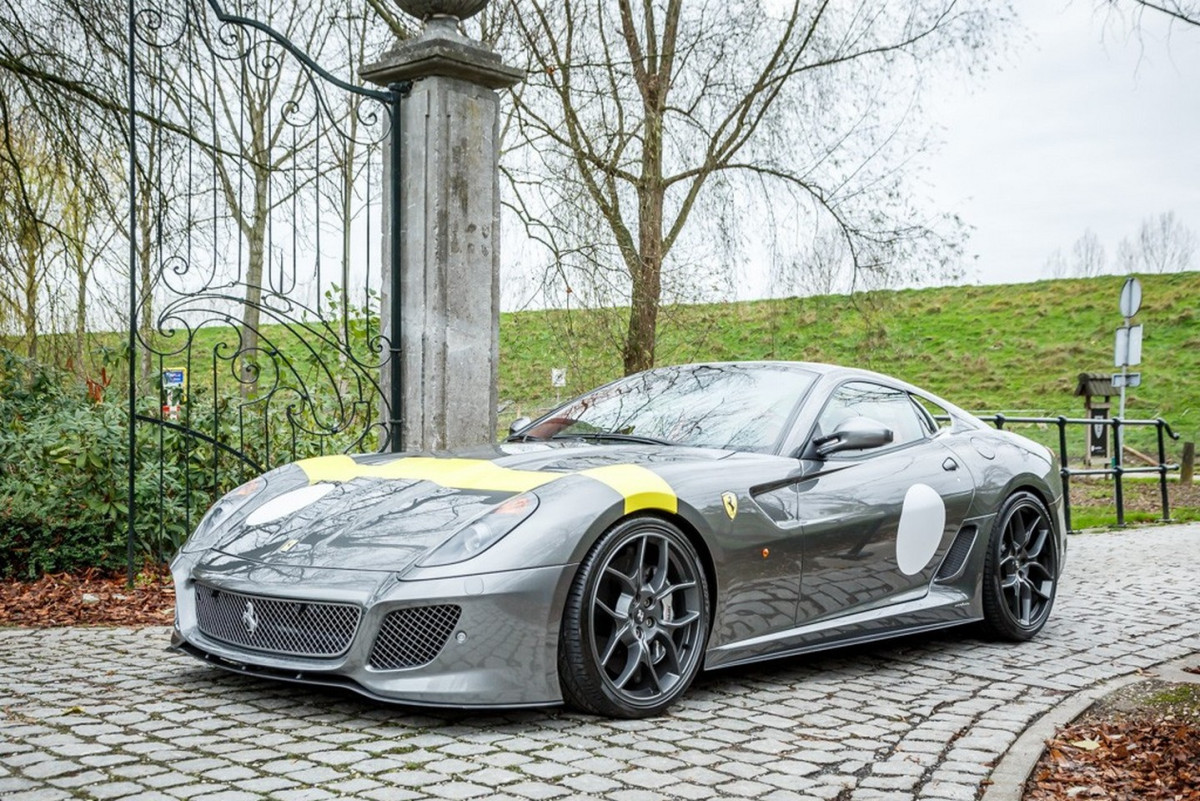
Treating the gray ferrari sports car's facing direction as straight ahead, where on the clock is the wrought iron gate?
The wrought iron gate is roughly at 3 o'clock from the gray ferrari sports car.

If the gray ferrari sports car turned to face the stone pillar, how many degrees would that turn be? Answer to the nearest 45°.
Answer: approximately 135° to its right

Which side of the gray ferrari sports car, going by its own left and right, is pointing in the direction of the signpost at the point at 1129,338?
back

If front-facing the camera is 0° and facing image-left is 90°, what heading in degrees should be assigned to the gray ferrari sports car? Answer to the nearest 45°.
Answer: approximately 45°
